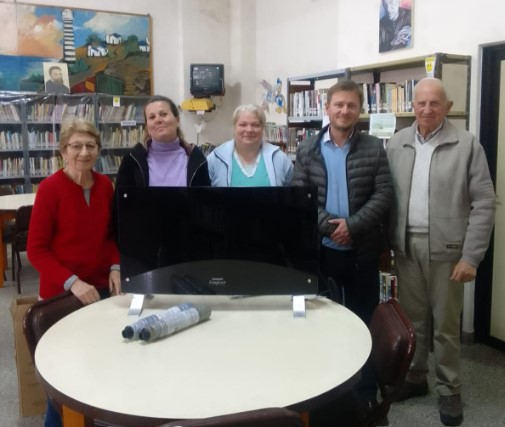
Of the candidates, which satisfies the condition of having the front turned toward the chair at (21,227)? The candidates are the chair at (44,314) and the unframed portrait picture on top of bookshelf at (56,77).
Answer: the unframed portrait picture on top of bookshelf

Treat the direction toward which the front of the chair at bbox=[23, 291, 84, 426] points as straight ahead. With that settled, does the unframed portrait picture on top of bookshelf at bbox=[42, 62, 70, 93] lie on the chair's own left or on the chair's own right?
on the chair's own left

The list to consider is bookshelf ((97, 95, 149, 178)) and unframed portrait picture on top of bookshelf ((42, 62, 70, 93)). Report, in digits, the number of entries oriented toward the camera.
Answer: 2

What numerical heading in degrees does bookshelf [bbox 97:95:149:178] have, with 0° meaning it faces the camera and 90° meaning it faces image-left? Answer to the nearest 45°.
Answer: approximately 0°

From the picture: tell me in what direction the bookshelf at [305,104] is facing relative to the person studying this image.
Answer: facing the viewer and to the left of the viewer

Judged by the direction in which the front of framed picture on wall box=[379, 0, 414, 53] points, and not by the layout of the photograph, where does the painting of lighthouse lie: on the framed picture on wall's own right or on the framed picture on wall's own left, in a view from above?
on the framed picture on wall's own right

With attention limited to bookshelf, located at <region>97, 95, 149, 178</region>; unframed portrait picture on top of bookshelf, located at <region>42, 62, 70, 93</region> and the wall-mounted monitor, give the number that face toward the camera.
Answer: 3

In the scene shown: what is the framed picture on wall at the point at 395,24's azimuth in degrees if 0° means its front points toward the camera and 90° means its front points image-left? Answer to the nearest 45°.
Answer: approximately 45°
